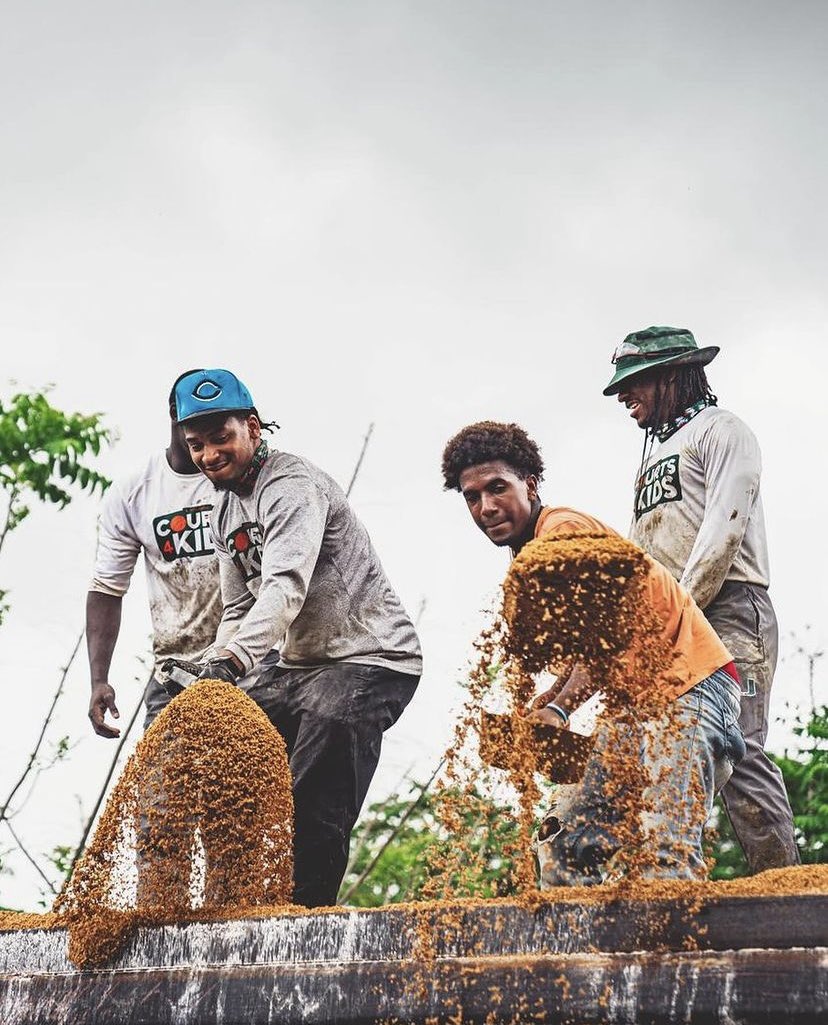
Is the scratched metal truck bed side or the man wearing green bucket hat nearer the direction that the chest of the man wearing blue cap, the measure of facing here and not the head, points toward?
the scratched metal truck bed side

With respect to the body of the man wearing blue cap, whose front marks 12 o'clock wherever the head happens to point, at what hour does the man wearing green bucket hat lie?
The man wearing green bucket hat is roughly at 8 o'clock from the man wearing blue cap.

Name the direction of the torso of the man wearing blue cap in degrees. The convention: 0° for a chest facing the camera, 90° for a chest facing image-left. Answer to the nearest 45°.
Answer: approximately 45°

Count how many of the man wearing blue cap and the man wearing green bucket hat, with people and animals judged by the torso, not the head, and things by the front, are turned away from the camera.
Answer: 0

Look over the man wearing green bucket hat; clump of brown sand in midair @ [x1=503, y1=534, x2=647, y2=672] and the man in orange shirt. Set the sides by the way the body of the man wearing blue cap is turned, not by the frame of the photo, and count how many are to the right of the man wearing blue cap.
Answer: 0

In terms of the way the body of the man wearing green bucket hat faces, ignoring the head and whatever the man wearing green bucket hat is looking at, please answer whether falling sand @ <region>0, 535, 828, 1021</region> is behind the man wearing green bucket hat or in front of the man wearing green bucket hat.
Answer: in front

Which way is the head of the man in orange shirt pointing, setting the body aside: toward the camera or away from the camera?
toward the camera

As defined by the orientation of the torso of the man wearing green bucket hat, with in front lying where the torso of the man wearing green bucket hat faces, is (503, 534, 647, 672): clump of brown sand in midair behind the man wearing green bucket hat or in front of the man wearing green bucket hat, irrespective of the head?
in front

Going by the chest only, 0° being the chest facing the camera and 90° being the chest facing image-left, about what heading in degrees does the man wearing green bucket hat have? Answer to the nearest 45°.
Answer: approximately 45°

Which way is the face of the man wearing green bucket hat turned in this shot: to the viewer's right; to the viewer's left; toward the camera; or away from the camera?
to the viewer's left

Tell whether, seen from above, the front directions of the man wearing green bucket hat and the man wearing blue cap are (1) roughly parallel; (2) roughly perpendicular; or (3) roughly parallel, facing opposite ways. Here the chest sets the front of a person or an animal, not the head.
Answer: roughly parallel
